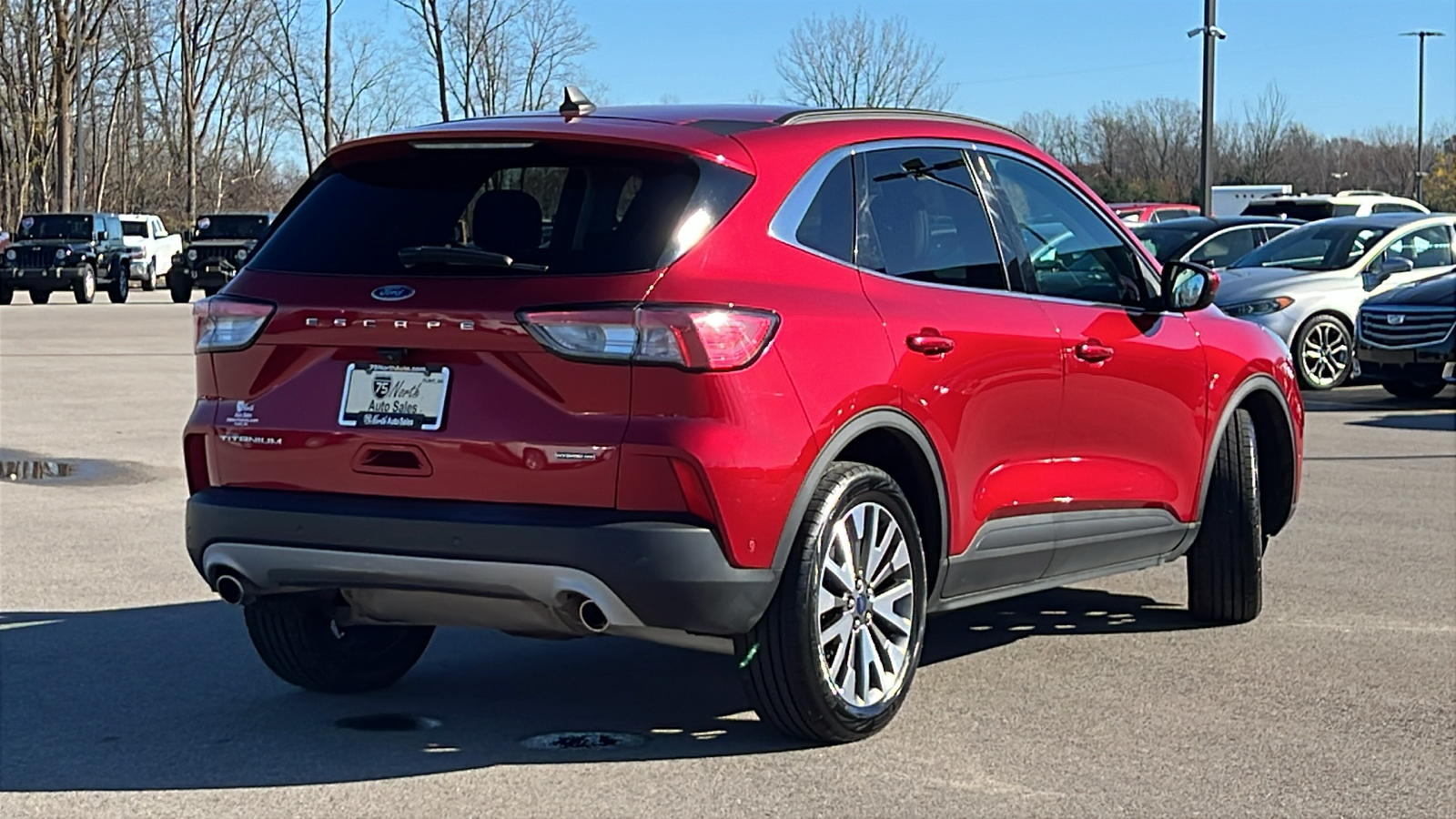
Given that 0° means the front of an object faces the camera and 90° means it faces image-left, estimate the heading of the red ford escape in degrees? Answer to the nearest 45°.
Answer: approximately 225°

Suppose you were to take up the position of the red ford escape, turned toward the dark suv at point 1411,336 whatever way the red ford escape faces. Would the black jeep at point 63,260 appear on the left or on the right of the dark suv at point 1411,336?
left

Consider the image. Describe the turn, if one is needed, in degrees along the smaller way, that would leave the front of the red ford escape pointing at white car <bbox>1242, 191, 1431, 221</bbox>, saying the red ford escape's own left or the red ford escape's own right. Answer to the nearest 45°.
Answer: approximately 45° to the red ford escape's own left

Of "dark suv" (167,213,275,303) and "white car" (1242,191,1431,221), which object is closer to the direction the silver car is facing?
the dark suv

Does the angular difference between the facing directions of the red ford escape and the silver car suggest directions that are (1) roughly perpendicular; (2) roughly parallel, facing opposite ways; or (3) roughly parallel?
roughly parallel, facing opposite ways

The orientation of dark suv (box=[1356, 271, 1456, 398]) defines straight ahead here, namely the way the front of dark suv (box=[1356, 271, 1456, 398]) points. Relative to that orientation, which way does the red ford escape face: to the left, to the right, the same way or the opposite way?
the opposite way

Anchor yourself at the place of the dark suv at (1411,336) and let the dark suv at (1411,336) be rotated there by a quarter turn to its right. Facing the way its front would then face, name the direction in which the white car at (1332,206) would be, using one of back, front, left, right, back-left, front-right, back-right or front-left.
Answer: front-right

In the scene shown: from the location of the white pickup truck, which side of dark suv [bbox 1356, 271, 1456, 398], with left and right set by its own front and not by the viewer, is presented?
right

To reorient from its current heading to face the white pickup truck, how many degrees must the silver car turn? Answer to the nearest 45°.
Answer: approximately 90° to its right

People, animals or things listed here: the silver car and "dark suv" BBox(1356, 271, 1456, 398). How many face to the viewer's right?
0

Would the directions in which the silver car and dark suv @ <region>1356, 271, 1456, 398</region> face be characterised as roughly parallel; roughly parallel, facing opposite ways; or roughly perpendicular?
roughly parallel

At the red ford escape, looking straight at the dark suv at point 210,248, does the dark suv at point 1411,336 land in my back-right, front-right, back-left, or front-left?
front-right

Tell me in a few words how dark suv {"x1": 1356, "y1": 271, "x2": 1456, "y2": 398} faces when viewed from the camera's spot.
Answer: facing the viewer and to the left of the viewer
